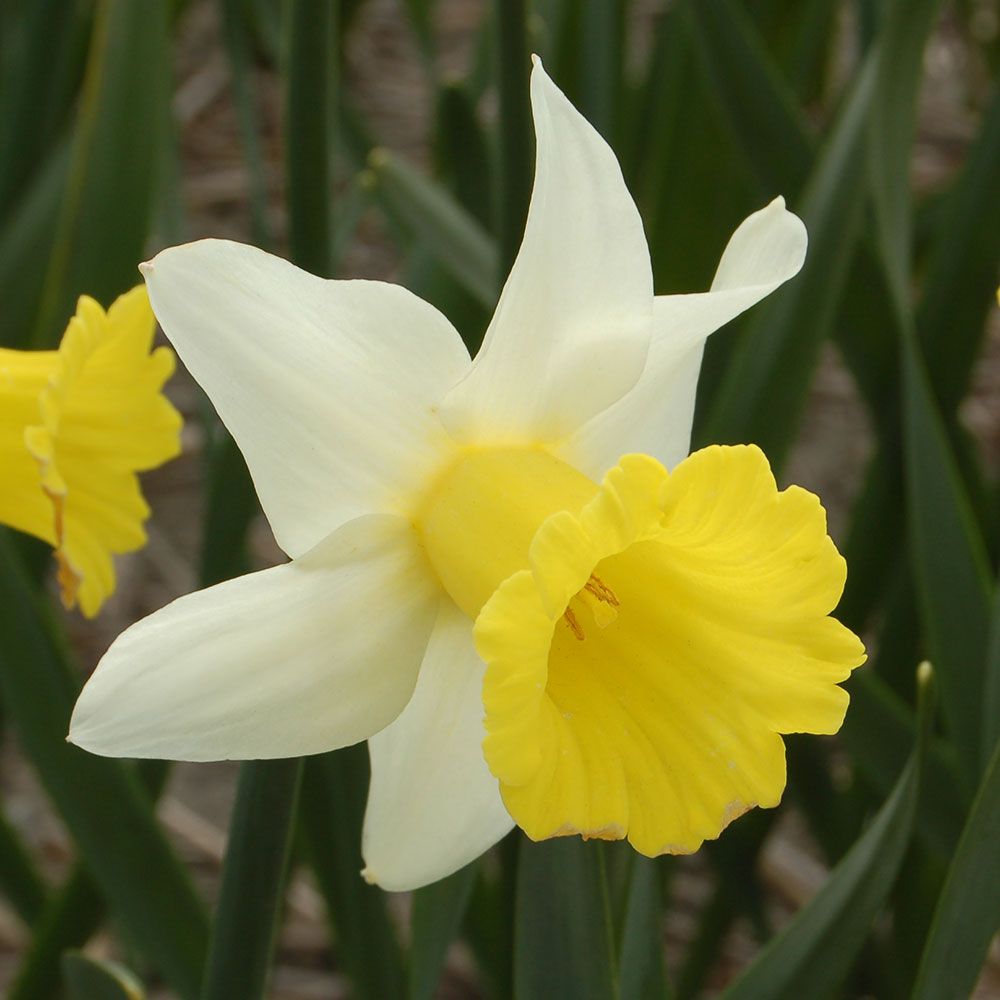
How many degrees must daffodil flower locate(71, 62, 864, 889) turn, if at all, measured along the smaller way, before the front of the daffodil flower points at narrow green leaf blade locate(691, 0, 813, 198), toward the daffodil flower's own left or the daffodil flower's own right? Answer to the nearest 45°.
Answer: approximately 135° to the daffodil flower's own left

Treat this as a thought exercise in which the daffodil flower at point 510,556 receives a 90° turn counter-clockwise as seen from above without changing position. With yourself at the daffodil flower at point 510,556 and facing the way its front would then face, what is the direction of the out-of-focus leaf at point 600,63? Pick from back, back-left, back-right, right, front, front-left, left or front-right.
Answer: front-left

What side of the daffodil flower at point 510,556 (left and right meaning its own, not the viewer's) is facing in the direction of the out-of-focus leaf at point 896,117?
left

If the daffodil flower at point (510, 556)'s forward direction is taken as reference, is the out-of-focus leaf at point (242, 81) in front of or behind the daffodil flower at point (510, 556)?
behind

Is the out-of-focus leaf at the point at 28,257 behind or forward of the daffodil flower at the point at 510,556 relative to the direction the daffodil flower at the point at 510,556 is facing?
behind

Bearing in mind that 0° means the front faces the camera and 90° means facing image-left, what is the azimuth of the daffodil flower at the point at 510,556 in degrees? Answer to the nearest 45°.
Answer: approximately 315°

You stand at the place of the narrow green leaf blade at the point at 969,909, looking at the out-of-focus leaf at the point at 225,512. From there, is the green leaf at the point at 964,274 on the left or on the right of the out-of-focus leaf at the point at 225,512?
right

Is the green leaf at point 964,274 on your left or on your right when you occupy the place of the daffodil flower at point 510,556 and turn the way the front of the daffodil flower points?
on your left
